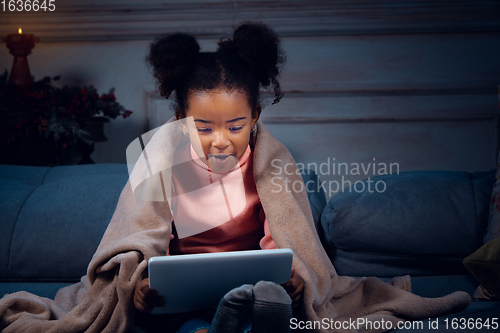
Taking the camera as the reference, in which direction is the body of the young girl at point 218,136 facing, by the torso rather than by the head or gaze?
toward the camera

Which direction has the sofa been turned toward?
toward the camera

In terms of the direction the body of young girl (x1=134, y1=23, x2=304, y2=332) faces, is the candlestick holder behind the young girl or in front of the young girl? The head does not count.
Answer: behind

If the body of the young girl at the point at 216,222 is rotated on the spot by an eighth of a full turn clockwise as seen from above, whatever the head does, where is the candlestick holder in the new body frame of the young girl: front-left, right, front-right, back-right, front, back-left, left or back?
right
